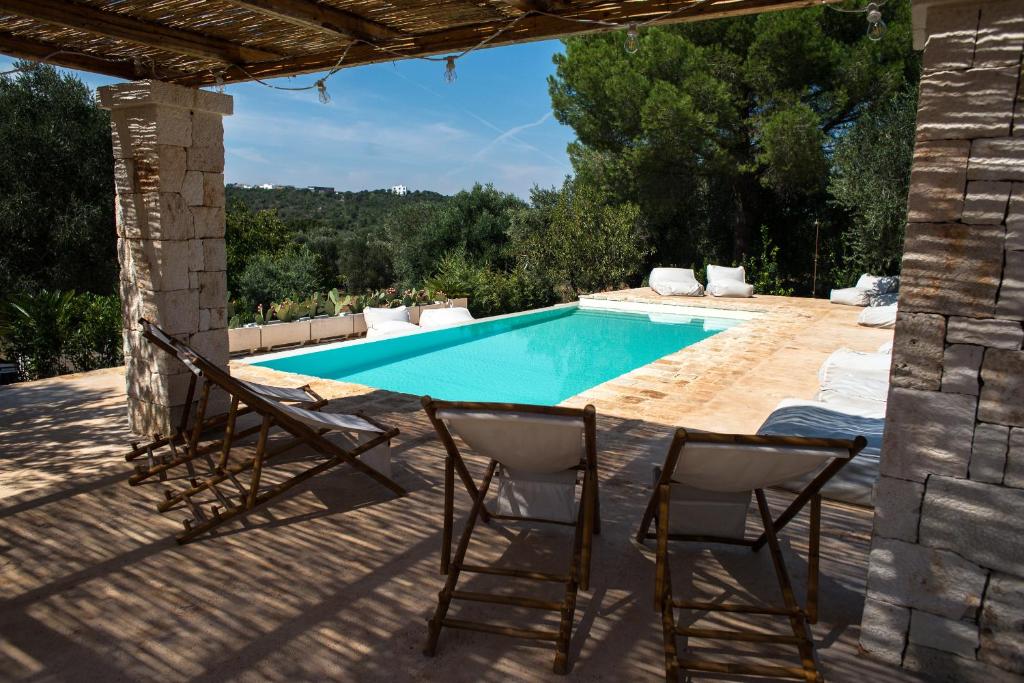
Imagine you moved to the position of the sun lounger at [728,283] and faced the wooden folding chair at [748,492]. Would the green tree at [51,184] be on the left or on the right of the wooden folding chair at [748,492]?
right

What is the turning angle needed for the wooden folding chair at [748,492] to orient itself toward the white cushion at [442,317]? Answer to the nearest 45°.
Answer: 0° — it already faces it

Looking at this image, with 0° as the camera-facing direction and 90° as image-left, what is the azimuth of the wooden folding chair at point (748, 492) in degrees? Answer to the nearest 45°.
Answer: approximately 135°

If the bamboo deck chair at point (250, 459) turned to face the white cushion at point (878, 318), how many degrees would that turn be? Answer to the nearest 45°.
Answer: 0° — it already faces it
